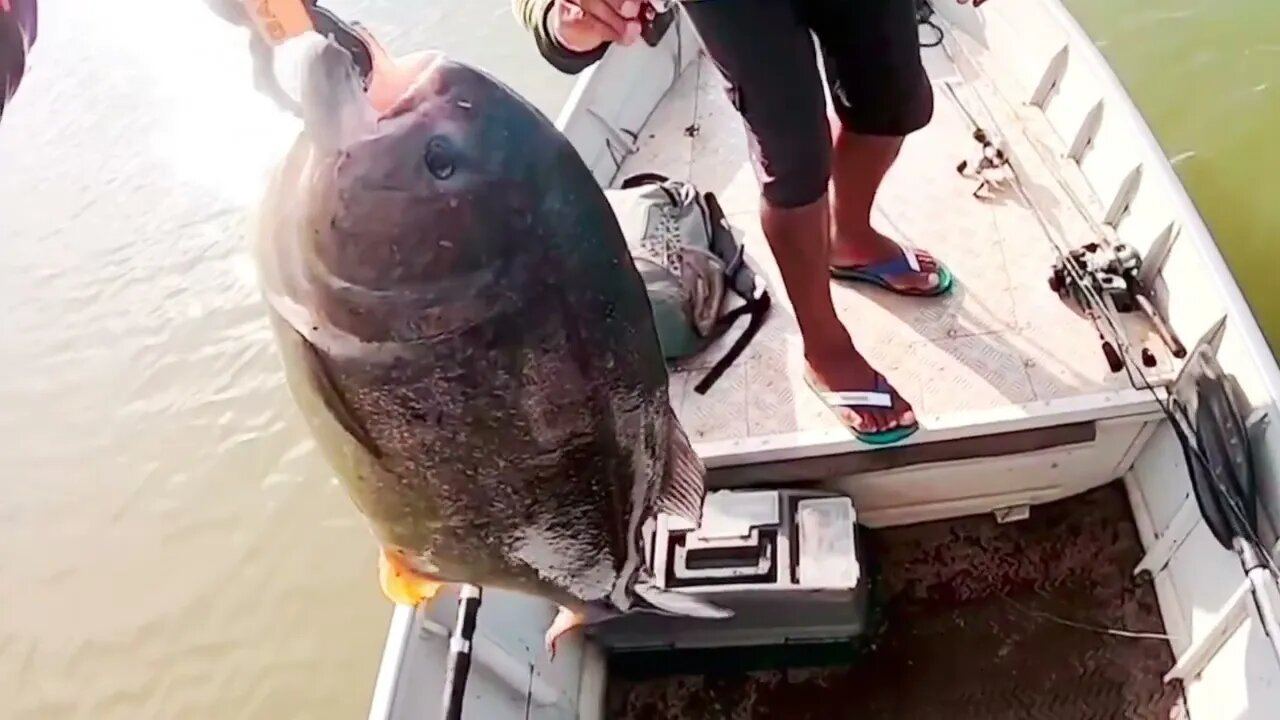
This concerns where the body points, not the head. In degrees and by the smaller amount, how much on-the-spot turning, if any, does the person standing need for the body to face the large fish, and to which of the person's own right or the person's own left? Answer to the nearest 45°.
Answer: approximately 45° to the person's own right
